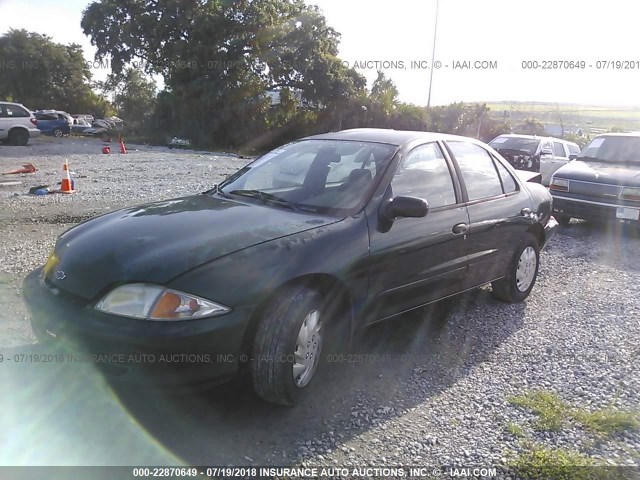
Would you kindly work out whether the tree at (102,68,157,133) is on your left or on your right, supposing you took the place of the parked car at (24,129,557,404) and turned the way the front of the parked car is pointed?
on your right

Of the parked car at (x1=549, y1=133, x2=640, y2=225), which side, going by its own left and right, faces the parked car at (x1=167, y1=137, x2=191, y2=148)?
right

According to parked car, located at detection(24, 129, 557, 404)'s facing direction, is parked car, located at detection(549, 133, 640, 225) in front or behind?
behind

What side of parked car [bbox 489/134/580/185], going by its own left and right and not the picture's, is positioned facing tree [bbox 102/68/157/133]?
right

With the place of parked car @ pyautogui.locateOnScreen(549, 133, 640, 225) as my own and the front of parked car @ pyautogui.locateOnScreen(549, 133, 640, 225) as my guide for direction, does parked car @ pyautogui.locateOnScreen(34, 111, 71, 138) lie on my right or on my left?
on my right

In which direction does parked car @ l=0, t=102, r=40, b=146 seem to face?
to the viewer's left

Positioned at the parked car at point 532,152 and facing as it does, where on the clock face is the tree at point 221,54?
The tree is roughly at 3 o'clock from the parked car.

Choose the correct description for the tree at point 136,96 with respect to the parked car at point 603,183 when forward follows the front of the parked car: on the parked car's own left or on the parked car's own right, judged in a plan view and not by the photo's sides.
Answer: on the parked car's own right
